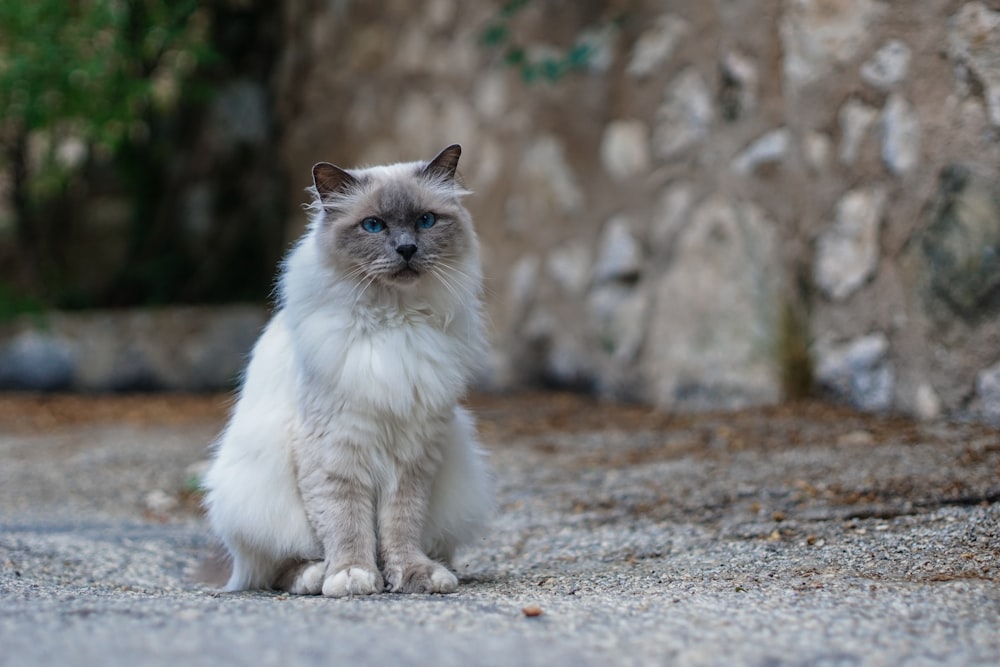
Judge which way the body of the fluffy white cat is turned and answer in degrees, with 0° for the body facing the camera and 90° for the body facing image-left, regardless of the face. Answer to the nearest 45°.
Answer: approximately 0°

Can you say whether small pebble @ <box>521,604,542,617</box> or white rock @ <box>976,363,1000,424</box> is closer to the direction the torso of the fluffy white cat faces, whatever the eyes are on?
the small pebble

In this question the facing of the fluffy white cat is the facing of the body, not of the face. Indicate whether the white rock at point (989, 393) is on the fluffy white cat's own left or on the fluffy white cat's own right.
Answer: on the fluffy white cat's own left

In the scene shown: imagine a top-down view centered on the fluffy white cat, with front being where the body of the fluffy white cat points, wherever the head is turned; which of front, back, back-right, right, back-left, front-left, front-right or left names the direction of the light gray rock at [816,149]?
back-left

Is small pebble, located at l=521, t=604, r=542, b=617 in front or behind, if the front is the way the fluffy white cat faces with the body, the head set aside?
in front

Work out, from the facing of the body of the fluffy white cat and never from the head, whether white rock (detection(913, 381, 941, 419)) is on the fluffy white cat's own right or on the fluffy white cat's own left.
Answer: on the fluffy white cat's own left
